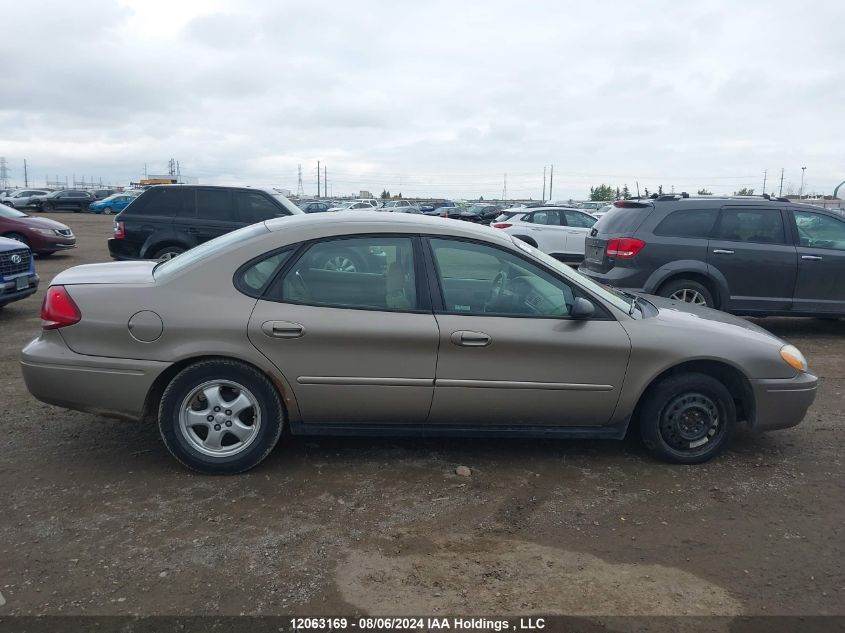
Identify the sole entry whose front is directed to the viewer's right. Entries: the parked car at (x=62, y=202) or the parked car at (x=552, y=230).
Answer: the parked car at (x=552, y=230)

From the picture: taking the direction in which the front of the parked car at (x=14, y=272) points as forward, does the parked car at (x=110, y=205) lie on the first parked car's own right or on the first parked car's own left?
on the first parked car's own left

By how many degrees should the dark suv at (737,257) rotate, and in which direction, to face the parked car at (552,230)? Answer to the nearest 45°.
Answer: approximately 90° to its left

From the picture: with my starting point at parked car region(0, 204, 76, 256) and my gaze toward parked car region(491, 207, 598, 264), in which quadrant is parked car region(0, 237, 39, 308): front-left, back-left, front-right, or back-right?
front-right

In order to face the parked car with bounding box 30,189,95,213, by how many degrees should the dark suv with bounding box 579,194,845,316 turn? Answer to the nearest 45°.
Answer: approximately 90° to its left

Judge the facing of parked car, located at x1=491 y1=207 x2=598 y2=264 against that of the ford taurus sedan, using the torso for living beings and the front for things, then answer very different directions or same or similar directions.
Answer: same or similar directions

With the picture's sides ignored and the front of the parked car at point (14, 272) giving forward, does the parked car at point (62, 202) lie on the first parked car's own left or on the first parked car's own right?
on the first parked car's own left

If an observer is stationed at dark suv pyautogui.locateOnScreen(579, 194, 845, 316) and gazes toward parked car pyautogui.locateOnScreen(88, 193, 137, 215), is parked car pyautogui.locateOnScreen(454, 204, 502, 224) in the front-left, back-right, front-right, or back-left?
front-right

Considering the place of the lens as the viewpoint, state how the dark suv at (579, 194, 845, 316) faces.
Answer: facing away from the viewer and to the right of the viewer

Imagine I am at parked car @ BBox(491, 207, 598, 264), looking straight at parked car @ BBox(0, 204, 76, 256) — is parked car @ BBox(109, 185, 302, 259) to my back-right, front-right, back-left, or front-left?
front-left

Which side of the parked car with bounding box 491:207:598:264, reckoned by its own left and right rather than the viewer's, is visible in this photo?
right

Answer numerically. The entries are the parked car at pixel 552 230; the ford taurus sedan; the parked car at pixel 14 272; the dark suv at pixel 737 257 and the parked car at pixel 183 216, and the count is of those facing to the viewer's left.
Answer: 0

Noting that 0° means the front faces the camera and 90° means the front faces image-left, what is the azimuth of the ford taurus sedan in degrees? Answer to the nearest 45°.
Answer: approximately 270°

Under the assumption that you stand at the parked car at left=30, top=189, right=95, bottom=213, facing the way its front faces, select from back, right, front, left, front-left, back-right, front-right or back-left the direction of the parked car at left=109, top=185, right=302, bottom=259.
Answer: left

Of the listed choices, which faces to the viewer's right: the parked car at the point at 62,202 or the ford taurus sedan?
the ford taurus sedan

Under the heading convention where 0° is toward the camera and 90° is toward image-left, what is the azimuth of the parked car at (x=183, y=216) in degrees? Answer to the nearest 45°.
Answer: approximately 270°

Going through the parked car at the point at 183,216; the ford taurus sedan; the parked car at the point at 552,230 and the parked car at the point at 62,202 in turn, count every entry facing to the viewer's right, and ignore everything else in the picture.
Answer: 3

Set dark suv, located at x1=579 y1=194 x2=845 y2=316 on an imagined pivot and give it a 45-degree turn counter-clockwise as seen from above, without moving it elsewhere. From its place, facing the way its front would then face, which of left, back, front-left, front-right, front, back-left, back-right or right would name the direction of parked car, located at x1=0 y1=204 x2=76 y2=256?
left

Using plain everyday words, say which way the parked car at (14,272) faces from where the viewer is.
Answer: facing the viewer and to the right of the viewer

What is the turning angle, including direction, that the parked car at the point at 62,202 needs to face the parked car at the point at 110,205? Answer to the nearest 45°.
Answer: approximately 135° to its left
